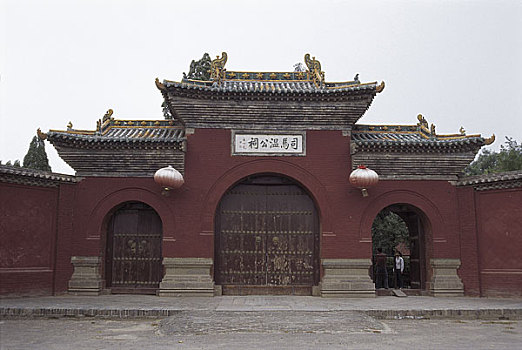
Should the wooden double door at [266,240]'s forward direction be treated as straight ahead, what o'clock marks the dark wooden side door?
The dark wooden side door is roughly at 3 o'clock from the wooden double door.

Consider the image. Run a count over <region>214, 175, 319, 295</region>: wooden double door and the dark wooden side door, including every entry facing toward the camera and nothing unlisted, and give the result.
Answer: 2

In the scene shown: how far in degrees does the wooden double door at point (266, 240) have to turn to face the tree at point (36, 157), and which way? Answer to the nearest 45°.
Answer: approximately 135° to its right

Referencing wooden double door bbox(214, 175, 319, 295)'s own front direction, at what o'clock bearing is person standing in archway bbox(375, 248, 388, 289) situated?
The person standing in archway is roughly at 8 o'clock from the wooden double door.

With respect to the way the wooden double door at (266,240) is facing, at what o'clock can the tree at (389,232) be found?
The tree is roughly at 7 o'clock from the wooden double door.

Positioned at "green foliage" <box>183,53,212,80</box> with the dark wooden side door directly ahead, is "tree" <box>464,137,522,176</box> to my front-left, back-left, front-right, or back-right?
back-left

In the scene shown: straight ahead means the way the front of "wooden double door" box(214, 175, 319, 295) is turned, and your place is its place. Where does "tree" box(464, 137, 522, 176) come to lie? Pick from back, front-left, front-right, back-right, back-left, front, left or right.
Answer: back-left

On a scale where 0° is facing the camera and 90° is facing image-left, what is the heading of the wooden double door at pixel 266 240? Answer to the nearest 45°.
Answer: approximately 0°

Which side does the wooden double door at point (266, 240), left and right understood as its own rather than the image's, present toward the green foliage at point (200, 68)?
back

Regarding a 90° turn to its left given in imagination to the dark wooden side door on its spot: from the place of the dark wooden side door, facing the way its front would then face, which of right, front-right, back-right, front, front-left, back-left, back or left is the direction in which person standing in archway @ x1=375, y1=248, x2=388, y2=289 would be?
front

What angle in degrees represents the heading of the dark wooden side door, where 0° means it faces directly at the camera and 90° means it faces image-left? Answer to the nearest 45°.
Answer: approximately 0°

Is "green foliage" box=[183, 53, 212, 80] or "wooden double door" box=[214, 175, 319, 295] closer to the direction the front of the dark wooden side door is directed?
the wooden double door
